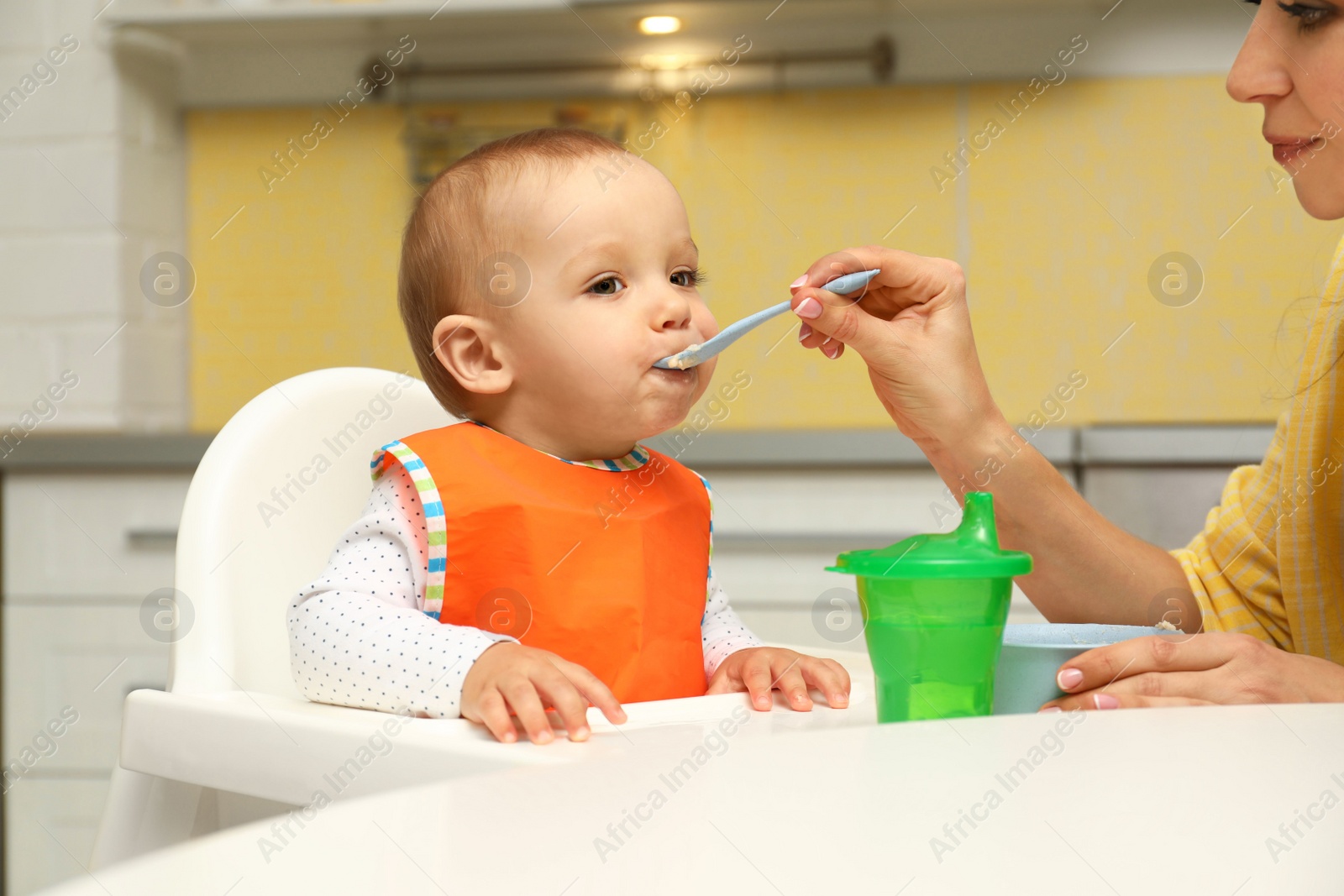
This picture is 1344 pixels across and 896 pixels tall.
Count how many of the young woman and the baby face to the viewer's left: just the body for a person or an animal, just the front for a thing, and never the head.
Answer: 1

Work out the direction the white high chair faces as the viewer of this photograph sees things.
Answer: facing the viewer and to the right of the viewer

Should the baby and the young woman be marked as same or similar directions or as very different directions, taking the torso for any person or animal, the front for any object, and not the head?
very different directions

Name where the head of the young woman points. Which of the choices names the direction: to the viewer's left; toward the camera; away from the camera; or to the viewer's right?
to the viewer's left

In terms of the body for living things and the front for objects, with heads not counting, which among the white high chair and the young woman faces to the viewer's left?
the young woman

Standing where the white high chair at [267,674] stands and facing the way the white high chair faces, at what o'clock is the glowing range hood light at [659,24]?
The glowing range hood light is roughly at 8 o'clock from the white high chair.

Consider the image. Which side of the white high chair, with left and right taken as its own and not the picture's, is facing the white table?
front

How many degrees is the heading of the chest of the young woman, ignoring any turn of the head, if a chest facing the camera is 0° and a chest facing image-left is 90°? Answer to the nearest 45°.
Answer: approximately 90°

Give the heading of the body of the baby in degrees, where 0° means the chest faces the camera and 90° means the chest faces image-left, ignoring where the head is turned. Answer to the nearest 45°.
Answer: approximately 315°
